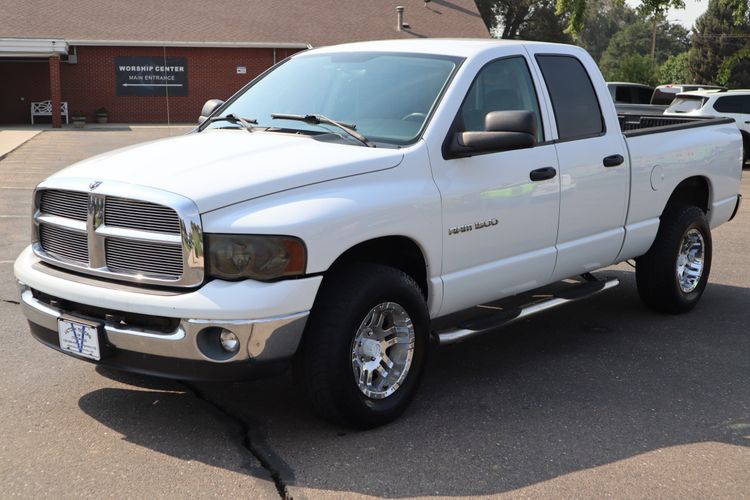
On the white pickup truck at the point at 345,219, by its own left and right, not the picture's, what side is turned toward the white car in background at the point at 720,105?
back

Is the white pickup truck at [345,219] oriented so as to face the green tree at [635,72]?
no

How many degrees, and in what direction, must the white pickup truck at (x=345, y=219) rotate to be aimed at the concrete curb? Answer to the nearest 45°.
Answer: approximately 90° to its right

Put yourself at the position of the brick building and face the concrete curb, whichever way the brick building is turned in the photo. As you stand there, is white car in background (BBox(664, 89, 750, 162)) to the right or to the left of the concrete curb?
left

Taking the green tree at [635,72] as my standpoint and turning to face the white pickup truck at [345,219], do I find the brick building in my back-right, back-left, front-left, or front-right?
front-right

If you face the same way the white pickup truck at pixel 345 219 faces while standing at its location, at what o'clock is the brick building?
The brick building is roughly at 4 o'clock from the white pickup truck.

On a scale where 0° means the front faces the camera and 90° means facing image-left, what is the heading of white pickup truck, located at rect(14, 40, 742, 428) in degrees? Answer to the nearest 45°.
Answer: approximately 45°

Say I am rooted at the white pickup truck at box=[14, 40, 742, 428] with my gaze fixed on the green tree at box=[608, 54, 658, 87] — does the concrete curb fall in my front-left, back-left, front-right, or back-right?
front-left

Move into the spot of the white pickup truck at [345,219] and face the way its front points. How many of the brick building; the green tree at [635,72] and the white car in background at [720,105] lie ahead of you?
0
